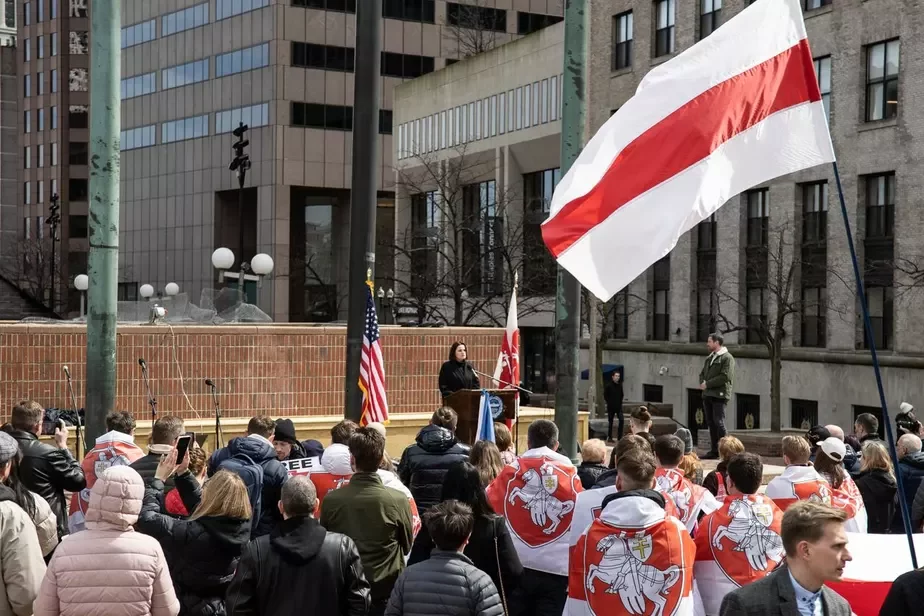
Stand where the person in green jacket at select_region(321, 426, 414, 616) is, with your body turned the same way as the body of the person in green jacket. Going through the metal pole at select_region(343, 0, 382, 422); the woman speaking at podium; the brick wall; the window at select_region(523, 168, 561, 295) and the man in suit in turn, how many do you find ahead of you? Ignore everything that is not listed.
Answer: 4

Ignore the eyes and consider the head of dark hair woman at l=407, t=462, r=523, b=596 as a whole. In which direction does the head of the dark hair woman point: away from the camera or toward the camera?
away from the camera

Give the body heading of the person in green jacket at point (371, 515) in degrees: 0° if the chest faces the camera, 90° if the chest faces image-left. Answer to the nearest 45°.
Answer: approximately 180°

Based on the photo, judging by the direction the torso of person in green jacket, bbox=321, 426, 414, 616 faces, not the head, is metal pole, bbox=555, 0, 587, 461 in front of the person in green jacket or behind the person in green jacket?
in front

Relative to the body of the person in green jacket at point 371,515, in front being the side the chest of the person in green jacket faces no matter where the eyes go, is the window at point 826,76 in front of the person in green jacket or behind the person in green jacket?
in front

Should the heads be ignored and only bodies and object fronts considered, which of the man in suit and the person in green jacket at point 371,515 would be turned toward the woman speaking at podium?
the person in green jacket

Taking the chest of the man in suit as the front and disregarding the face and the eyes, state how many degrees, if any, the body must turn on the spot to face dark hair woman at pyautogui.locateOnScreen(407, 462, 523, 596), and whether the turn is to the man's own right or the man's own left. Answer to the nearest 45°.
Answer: approximately 180°

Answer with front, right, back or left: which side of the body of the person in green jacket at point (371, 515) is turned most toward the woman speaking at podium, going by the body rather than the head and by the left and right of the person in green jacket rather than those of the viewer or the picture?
front

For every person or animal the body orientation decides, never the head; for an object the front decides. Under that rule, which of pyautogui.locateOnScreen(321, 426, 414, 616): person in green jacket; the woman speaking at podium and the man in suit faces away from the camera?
the person in green jacket

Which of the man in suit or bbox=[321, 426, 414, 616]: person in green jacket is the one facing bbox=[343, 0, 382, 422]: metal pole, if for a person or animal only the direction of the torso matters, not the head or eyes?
the person in green jacket

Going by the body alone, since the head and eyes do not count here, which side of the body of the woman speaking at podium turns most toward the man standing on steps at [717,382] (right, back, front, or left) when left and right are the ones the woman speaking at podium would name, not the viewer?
left

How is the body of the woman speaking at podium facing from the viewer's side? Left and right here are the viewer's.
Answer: facing the viewer and to the right of the viewer

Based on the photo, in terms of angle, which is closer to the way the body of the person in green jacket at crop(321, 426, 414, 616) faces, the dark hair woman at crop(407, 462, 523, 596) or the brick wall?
the brick wall

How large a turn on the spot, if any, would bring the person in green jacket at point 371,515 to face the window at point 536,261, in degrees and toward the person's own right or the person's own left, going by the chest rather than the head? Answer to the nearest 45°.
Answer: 0° — they already face it
